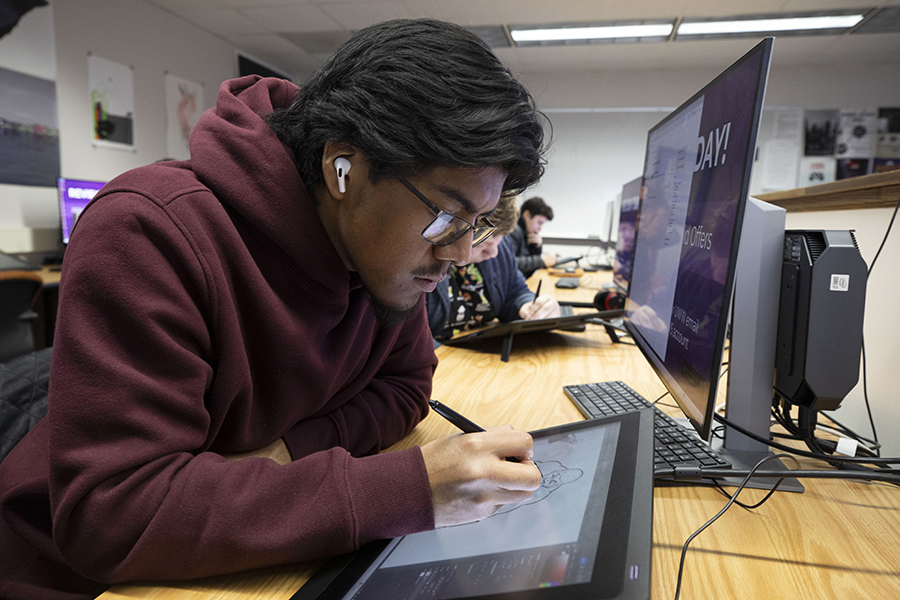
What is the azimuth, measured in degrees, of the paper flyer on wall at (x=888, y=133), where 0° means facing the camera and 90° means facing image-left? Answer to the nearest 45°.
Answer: approximately 0°

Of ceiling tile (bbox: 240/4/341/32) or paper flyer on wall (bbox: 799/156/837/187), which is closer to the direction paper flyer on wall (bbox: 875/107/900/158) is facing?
the ceiling tile

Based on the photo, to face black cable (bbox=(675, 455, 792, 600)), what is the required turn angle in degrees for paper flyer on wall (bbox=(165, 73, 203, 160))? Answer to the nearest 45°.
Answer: approximately 45° to its right

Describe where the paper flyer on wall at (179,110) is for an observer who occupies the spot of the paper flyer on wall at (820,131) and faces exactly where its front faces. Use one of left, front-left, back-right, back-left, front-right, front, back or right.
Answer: front-right

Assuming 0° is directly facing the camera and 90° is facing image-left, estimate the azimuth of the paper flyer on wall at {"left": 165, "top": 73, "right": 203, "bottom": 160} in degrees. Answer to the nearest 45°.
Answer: approximately 315°

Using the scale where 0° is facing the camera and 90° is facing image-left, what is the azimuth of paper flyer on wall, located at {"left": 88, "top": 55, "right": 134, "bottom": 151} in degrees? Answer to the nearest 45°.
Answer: approximately 315°
